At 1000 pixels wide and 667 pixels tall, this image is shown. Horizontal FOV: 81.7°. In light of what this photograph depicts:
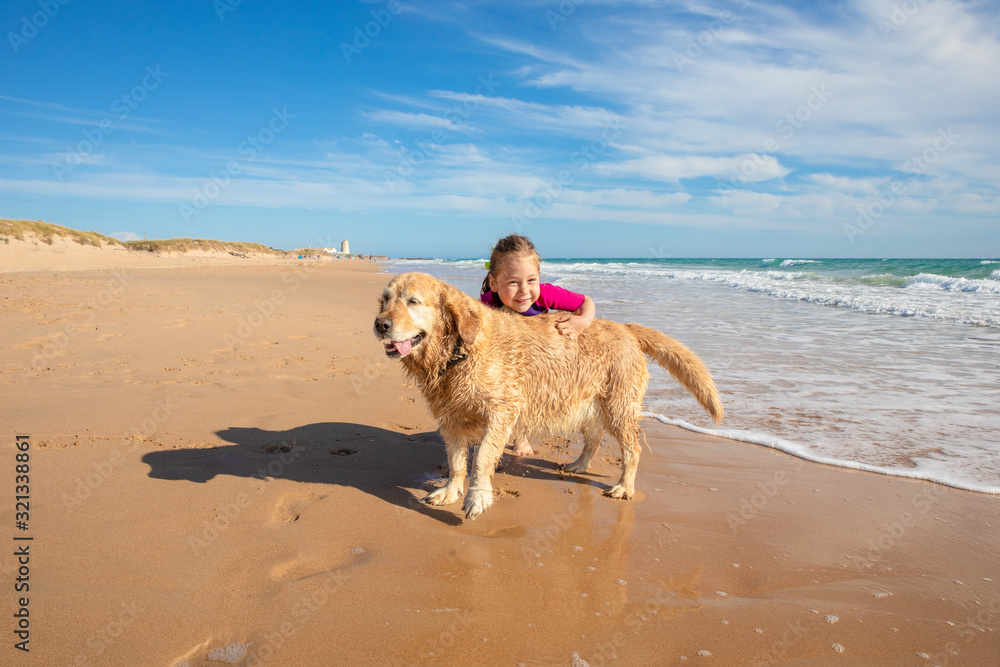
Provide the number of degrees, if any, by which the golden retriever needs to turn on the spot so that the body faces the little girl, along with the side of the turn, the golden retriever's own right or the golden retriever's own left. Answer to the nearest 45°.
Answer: approximately 135° to the golden retriever's own right

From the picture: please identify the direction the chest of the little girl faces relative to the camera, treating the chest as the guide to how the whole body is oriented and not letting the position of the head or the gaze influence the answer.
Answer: toward the camera

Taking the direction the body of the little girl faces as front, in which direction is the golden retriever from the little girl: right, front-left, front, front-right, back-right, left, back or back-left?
front

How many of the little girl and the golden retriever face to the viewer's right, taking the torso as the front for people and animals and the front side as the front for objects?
0

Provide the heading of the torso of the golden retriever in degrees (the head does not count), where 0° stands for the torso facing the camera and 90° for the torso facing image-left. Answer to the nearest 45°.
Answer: approximately 45°
